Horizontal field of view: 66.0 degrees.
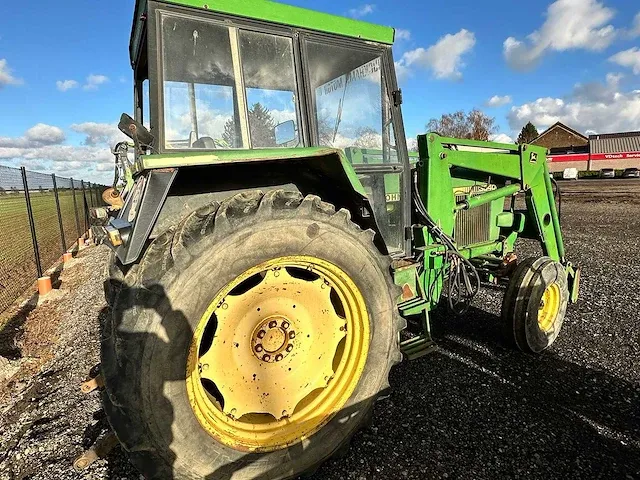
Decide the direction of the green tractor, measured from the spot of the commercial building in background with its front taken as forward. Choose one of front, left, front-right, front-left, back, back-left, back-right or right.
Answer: front

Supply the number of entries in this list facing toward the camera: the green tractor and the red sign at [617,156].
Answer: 1

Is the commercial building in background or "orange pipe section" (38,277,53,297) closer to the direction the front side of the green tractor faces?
the commercial building in background

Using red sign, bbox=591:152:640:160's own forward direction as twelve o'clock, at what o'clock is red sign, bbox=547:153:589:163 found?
red sign, bbox=547:153:589:163 is roughly at 3 o'clock from red sign, bbox=591:152:640:160.

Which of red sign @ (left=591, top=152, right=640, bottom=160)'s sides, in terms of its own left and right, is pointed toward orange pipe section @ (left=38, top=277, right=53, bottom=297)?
front

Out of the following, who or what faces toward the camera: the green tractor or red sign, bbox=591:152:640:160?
the red sign

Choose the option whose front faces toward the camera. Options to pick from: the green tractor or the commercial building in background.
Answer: the commercial building in background

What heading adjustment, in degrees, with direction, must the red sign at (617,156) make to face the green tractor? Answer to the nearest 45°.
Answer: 0° — it already faces it

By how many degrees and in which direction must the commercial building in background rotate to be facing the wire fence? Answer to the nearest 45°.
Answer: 0° — it already faces it

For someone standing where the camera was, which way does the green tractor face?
facing away from the viewer and to the right of the viewer

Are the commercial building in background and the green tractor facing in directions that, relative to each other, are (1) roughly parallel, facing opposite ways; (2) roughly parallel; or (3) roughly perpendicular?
roughly parallel, facing opposite ways

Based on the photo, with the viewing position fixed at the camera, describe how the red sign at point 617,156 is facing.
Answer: facing the viewer

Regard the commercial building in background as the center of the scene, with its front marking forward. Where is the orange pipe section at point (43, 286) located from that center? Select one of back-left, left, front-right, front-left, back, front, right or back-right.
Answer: front

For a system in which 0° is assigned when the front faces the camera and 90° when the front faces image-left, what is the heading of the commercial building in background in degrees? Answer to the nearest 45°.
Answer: approximately 0°
